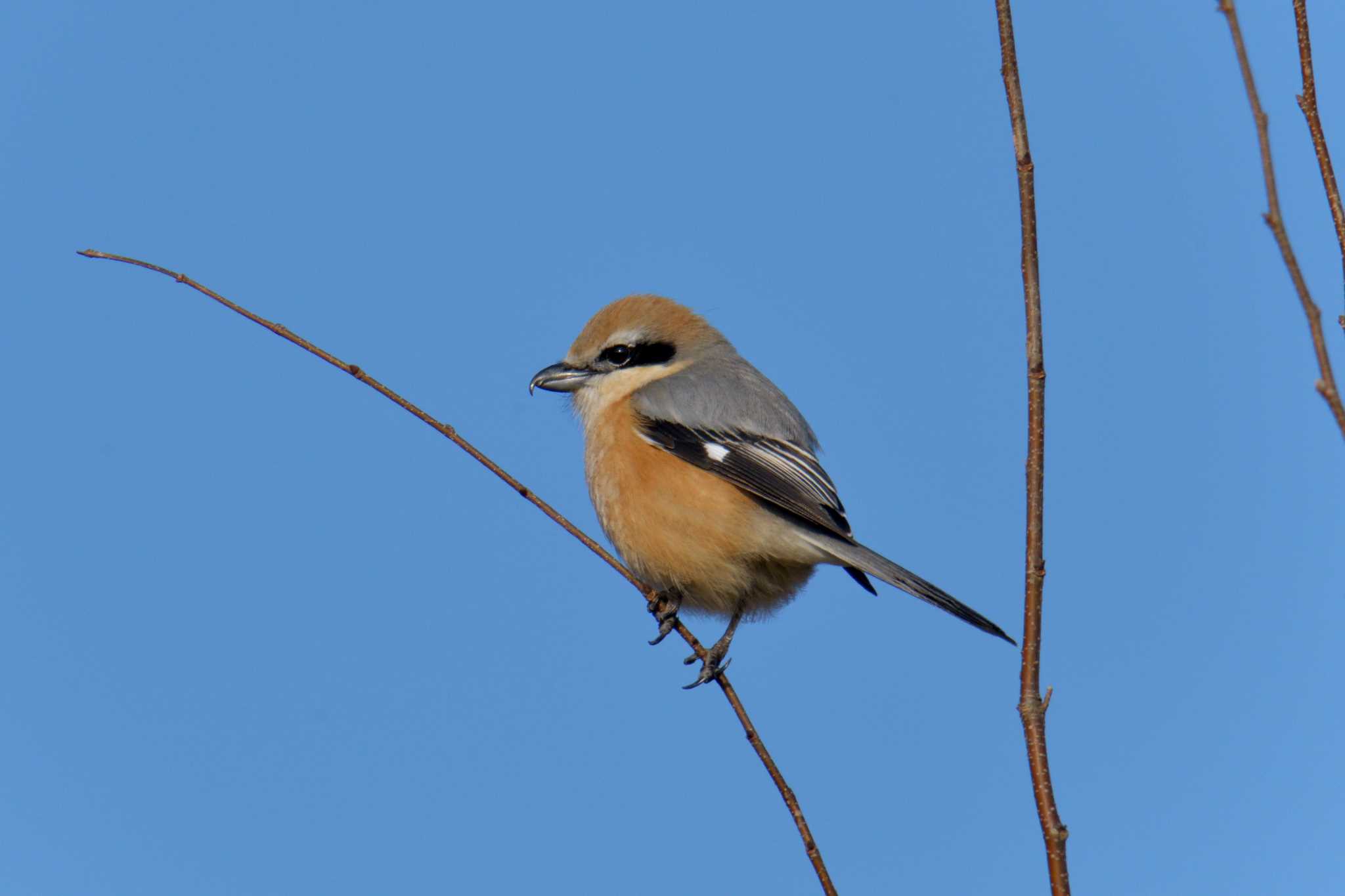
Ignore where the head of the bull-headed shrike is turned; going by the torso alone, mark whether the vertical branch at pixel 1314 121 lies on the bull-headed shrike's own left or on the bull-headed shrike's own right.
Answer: on the bull-headed shrike's own left

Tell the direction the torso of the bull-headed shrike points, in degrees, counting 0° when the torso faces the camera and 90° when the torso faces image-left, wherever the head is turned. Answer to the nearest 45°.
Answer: approximately 90°
